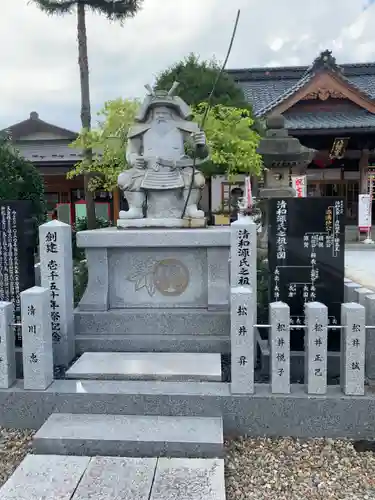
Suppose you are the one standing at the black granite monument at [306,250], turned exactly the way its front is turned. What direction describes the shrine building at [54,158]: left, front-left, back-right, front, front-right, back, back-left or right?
back-right

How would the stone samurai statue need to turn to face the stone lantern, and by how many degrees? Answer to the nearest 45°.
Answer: approximately 135° to its left

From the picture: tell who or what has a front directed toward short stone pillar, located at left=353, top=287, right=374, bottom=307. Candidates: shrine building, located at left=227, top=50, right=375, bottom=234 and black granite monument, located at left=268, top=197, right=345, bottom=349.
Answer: the shrine building

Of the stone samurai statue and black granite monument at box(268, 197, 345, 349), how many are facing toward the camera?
2

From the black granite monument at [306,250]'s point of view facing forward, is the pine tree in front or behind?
behind

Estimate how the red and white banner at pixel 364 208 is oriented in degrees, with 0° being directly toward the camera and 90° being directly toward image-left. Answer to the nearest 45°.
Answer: approximately 0°

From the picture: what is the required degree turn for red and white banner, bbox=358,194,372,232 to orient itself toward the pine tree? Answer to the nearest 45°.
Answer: approximately 45° to its right

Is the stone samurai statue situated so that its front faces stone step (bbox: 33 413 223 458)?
yes

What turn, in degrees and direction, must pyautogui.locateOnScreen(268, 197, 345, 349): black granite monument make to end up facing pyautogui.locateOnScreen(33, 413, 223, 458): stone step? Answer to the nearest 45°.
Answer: approximately 45° to its right
